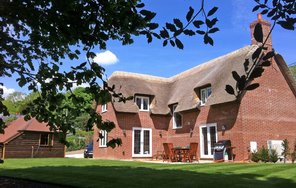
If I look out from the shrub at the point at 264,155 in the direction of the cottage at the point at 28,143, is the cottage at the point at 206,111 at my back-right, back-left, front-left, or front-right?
front-right

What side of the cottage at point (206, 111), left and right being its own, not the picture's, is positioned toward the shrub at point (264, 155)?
left

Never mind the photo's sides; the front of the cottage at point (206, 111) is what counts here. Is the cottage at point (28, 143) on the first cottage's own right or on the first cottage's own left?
on the first cottage's own right

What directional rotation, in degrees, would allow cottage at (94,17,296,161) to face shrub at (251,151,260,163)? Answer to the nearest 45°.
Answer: approximately 90° to its left

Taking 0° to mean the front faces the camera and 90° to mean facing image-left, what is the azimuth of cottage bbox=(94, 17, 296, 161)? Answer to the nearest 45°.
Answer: approximately 45°
